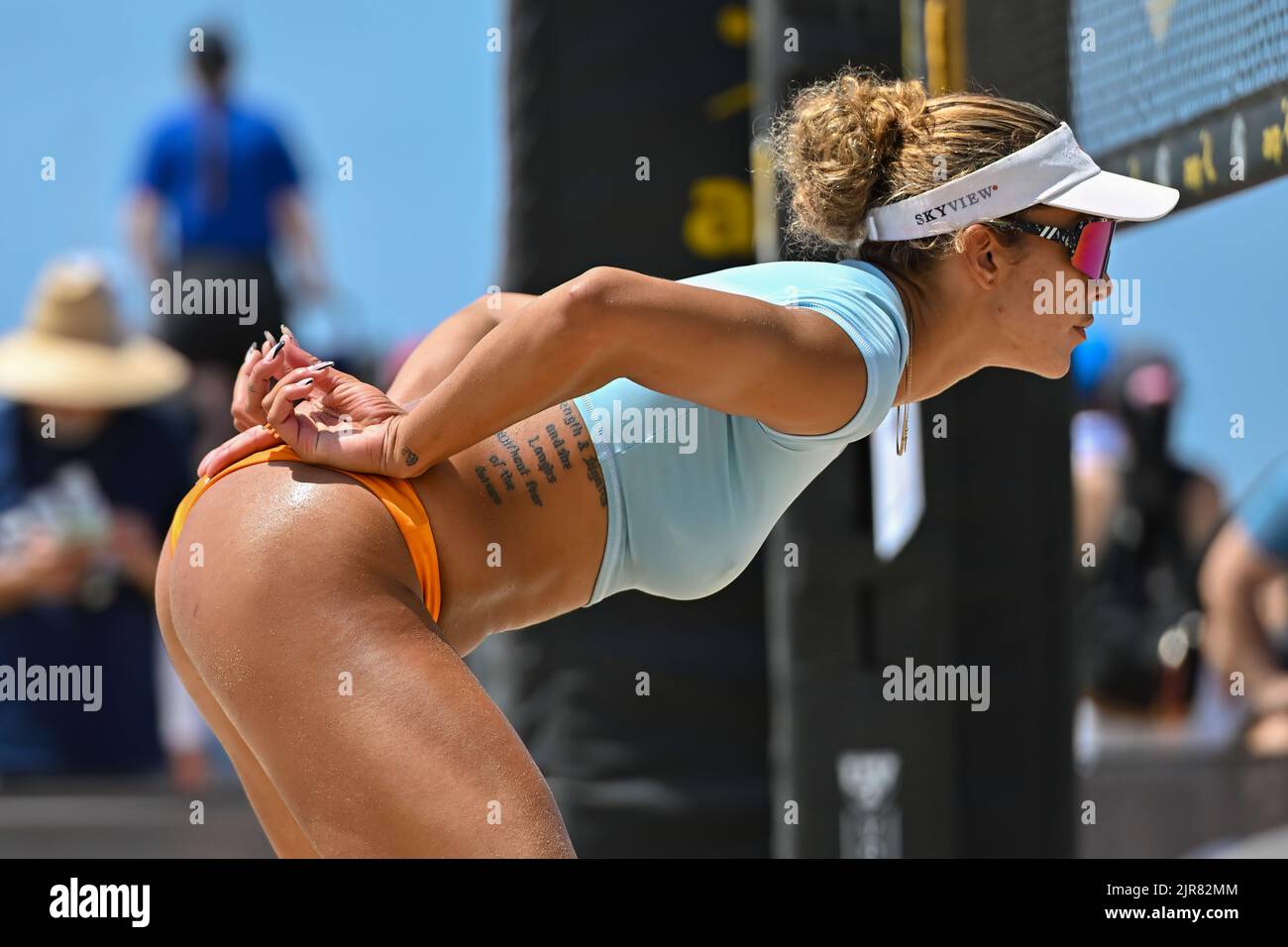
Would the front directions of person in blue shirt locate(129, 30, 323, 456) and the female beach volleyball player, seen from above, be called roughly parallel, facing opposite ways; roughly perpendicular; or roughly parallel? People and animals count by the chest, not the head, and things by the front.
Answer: roughly perpendicular

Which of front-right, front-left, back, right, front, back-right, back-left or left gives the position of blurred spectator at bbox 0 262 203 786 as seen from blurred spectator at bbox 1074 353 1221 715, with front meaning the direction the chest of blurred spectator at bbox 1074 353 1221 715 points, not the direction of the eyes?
front-right

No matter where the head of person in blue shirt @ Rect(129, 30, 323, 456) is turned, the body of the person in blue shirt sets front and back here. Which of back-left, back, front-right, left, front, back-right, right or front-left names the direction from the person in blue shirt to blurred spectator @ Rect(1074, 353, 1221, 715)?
right

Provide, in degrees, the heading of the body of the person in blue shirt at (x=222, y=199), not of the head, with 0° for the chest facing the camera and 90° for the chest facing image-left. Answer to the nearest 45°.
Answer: approximately 180°

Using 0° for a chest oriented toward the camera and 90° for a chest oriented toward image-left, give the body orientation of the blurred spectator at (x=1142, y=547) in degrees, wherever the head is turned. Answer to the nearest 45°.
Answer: approximately 0°

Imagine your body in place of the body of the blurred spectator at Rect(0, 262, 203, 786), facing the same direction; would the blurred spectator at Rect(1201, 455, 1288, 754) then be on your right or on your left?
on your left

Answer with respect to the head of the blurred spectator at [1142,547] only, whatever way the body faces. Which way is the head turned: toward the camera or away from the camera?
toward the camera

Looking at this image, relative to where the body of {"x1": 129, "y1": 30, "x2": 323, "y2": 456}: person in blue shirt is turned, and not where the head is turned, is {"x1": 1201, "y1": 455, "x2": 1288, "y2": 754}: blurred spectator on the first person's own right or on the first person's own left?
on the first person's own right

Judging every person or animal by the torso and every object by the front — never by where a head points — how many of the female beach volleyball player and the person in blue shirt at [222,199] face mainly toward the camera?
0

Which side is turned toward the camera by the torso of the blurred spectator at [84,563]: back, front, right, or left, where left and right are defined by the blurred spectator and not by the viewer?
front

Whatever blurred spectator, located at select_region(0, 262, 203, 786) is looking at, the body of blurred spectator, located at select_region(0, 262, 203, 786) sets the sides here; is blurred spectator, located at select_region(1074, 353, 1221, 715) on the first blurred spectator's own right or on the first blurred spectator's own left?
on the first blurred spectator's own left

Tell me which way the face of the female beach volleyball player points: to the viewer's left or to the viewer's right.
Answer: to the viewer's right

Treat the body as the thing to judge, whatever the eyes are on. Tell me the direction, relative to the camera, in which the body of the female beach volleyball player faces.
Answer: to the viewer's right
